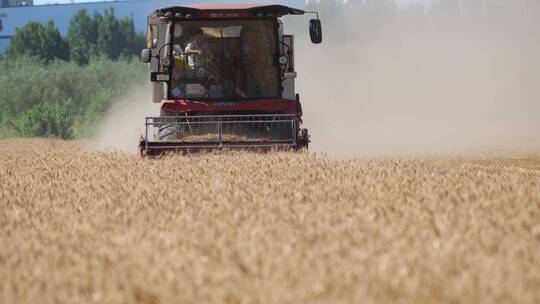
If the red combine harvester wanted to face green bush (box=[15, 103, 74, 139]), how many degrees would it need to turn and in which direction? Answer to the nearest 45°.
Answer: approximately 180°

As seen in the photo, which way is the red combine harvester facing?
toward the camera
